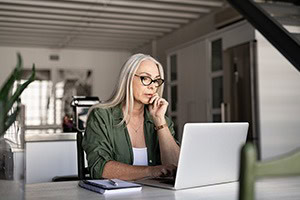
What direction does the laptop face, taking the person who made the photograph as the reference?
facing away from the viewer and to the left of the viewer

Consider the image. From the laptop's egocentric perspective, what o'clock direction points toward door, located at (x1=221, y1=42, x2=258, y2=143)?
The door is roughly at 2 o'clock from the laptop.

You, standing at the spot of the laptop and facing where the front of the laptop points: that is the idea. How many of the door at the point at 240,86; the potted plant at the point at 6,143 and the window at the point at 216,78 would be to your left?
1

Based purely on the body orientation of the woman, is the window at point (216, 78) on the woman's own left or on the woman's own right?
on the woman's own left

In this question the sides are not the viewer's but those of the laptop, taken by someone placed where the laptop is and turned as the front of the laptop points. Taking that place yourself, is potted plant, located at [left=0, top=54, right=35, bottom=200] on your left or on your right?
on your left

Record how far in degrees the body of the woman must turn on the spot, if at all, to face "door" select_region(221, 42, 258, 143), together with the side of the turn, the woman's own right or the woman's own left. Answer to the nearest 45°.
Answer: approximately 90° to the woman's own left

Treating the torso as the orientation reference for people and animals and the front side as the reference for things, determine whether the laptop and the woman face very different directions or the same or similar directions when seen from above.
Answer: very different directions

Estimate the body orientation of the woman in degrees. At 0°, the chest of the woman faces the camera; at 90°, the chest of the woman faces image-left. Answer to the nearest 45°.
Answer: approximately 315°

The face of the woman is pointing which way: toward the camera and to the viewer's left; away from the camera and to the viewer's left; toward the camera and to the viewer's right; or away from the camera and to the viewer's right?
toward the camera and to the viewer's right
